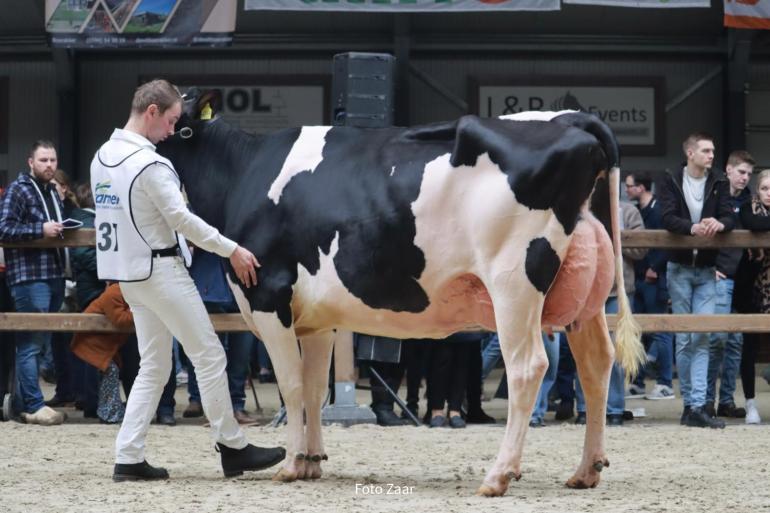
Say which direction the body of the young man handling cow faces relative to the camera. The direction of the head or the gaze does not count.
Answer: to the viewer's right

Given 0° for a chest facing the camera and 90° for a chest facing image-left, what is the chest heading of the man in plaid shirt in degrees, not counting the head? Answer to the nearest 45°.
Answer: approximately 315°

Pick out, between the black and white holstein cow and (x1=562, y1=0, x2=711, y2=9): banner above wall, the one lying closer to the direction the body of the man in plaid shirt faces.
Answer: the black and white holstein cow

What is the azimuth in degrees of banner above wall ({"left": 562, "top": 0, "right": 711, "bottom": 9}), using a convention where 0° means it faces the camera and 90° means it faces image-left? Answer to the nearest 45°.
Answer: approximately 0°

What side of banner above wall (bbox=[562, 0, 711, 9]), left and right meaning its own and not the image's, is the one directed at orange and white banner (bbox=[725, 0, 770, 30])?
left
